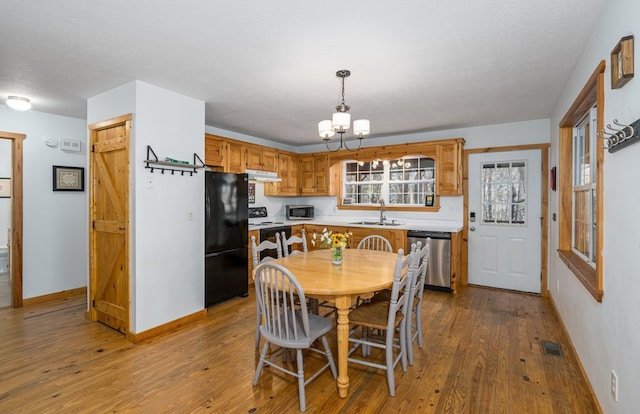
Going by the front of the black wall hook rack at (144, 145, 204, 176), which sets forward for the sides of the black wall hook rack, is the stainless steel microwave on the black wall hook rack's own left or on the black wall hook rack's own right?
on the black wall hook rack's own left

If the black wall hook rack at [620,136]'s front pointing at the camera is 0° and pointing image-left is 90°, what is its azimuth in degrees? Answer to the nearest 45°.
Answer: approximately 45°

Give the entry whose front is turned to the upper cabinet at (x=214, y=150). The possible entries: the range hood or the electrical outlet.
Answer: the electrical outlet

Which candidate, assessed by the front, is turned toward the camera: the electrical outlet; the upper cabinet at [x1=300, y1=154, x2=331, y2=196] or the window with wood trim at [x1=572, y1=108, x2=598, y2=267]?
the upper cabinet

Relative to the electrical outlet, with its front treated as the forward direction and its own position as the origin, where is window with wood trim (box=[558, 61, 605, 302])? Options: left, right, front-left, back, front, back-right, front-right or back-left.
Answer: right

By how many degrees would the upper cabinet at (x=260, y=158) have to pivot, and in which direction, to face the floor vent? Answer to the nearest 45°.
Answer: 0° — it already faces it

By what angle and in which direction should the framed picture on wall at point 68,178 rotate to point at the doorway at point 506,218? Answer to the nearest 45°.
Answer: approximately 45° to its left

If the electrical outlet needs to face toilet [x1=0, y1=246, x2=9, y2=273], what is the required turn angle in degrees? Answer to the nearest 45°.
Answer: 0° — it already faces it

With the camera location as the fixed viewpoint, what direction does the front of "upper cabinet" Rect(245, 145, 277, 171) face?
facing the viewer and to the right of the viewer

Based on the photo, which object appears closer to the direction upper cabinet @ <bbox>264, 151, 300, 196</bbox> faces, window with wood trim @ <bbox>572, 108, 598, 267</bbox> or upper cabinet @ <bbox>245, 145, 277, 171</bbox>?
the window with wood trim

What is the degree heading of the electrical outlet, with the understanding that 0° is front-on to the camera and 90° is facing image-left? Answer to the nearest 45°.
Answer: approximately 90°
